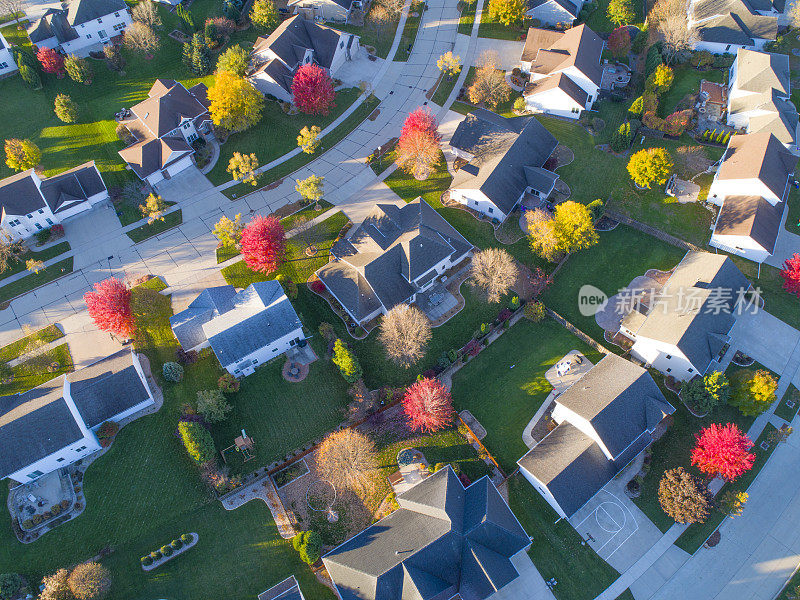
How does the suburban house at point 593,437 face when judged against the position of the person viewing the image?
facing the viewer and to the right of the viewer

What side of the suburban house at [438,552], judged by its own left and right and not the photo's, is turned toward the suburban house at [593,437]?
left

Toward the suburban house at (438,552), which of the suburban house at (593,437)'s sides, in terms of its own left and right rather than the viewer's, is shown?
right

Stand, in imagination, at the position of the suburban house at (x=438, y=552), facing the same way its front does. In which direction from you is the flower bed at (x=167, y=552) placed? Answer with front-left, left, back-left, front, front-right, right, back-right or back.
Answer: back-right

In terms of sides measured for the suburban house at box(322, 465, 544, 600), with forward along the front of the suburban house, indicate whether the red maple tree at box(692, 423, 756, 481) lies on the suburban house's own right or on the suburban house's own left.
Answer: on the suburban house's own left

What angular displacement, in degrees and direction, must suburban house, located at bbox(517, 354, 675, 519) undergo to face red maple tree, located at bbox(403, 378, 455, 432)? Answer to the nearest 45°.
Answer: approximately 135° to its right

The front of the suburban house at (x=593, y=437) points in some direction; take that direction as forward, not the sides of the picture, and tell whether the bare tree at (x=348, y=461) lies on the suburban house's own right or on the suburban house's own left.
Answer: on the suburban house's own right

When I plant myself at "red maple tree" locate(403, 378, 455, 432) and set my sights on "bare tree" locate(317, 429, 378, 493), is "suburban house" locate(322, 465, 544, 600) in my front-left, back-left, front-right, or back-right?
front-left

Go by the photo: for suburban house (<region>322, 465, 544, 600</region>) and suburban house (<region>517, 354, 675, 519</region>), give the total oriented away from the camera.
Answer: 0

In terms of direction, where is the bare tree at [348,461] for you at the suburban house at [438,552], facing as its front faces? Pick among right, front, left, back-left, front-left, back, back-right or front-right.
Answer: back

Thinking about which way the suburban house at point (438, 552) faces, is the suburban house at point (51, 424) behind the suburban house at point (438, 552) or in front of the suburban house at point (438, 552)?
behind
